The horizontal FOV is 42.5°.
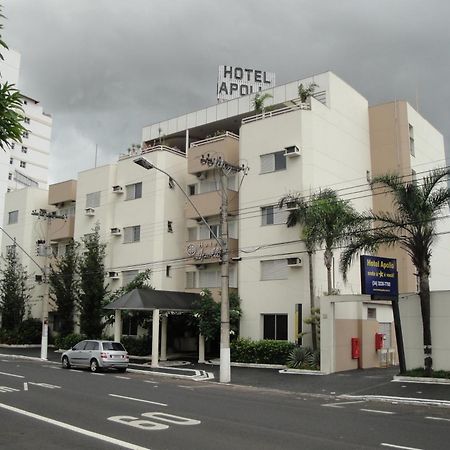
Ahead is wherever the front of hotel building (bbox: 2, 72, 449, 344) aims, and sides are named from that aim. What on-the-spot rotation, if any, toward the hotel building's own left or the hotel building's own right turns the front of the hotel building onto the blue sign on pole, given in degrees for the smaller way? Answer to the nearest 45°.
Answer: approximately 45° to the hotel building's own left

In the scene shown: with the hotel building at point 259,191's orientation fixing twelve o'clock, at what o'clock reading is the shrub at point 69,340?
The shrub is roughly at 2 o'clock from the hotel building.

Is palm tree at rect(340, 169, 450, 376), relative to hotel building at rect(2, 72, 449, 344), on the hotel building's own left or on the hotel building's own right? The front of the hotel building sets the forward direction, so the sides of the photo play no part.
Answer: on the hotel building's own left

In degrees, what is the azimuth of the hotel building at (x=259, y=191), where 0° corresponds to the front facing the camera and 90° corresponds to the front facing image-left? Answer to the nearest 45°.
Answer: approximately 45°

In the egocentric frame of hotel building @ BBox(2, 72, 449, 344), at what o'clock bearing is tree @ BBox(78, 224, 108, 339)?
The tree is roughly at 2 o'clock from the hotel building.

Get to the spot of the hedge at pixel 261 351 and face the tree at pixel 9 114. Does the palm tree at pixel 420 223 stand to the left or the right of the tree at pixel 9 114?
left
